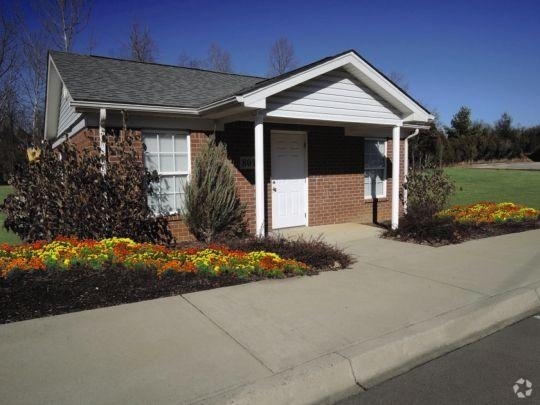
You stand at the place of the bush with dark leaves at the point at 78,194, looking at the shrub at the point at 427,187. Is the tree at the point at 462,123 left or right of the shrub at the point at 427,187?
left

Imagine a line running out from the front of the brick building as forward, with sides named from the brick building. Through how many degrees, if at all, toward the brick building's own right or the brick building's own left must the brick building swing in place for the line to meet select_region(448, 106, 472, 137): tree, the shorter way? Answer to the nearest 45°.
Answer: approximately 90° to the brick building's own left

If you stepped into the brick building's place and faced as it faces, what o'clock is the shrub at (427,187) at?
The shrub is roughly at 10 o'clock from the brick building.

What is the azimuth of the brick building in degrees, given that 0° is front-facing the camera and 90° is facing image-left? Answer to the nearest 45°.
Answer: approximately 315°

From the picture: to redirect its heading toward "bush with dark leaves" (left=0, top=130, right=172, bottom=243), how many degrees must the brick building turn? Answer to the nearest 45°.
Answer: approximately 90° to its right
